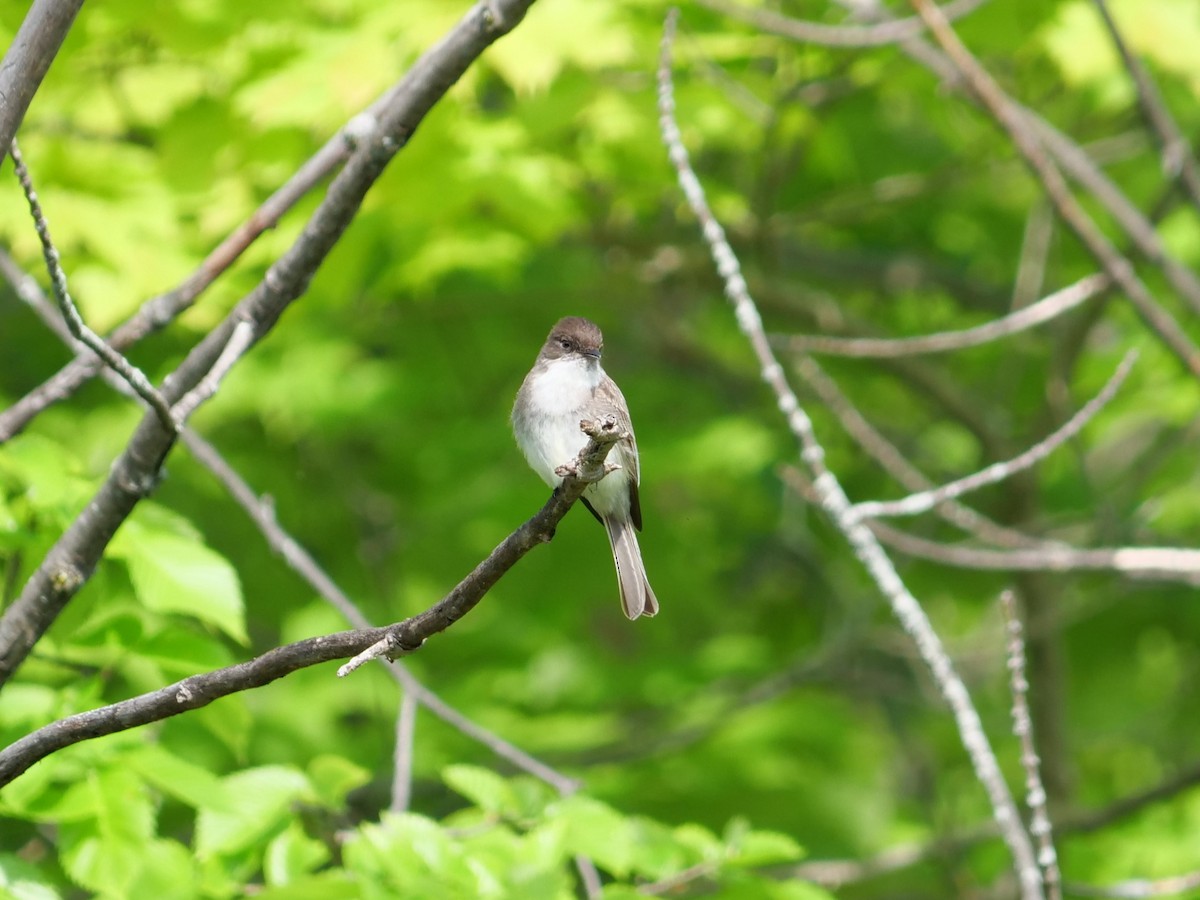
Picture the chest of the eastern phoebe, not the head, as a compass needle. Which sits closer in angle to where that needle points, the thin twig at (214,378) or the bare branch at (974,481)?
the thin twig

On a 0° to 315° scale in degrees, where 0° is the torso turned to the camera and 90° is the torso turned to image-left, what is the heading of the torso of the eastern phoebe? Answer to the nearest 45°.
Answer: approximately 45°

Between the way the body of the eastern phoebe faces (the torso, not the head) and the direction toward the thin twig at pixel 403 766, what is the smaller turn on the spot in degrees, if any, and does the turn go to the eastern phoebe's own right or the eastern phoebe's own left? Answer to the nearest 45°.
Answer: approximately 90° to the eastern phoebe's own right
